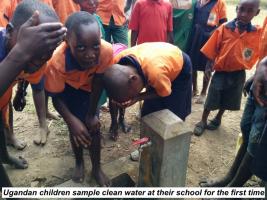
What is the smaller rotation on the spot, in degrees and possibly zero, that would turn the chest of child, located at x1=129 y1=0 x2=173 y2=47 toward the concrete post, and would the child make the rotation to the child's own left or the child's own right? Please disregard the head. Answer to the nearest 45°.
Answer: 0° — they already face it

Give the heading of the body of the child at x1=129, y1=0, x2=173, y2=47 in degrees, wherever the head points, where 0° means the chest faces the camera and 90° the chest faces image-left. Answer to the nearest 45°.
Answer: approximately 0°

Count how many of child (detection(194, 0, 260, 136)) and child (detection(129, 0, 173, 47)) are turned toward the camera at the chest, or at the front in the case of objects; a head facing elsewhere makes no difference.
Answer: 2

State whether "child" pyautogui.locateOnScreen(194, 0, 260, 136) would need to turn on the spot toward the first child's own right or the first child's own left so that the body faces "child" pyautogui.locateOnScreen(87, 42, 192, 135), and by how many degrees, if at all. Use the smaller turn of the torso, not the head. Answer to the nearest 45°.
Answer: approximately 45° to the first child's own right

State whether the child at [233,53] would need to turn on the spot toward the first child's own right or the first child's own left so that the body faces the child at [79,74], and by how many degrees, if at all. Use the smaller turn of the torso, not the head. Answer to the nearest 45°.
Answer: approximately 45° to the first child's own right

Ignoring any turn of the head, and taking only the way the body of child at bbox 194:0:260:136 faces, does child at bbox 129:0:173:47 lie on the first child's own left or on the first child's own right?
on the first child's own right

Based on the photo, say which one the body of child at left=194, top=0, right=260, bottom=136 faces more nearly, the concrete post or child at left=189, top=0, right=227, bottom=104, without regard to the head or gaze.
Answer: the concrete post
